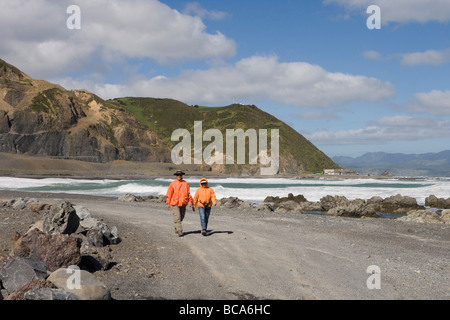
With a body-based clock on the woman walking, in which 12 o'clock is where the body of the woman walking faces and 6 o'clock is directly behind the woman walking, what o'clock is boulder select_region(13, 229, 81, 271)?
The boulder is roughly at 1 o'clock from the woman walking.

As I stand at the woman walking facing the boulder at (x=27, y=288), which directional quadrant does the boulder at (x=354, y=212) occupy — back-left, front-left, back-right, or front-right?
back-left

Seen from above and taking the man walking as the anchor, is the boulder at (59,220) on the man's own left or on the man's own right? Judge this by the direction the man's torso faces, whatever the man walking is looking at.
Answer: on the man's own right

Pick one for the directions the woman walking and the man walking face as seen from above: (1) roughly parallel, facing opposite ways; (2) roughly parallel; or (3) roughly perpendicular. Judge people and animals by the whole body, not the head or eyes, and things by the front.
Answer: roughly parallel

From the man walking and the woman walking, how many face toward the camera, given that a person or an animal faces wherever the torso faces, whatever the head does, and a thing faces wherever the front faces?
2

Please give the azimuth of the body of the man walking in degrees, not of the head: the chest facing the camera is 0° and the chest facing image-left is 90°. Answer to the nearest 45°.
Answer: approximately 0°

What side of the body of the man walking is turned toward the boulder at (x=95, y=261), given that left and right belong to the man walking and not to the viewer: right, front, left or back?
front

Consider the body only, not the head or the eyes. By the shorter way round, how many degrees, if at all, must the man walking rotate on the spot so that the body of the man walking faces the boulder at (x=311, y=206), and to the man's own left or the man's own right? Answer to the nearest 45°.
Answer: approximately 135° to the man's own left

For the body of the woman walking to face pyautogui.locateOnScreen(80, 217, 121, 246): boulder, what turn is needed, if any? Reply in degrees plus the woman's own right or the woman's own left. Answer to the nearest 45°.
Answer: approximately 45° to the woman's own right

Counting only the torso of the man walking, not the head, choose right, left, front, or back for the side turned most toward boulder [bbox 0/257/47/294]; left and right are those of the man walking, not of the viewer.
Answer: front

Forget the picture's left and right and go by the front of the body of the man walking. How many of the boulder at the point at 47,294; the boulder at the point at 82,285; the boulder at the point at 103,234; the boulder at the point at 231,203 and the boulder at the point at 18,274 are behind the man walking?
1

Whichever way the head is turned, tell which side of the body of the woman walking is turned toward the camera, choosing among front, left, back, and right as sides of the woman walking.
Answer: front

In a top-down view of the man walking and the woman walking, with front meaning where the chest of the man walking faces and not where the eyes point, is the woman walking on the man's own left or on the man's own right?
on the man's own left

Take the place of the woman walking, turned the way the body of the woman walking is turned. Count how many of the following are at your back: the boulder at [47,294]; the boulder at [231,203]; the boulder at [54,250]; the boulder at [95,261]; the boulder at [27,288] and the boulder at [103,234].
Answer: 1

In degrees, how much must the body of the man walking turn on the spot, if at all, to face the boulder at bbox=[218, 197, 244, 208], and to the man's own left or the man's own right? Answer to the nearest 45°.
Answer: approximately 180°
